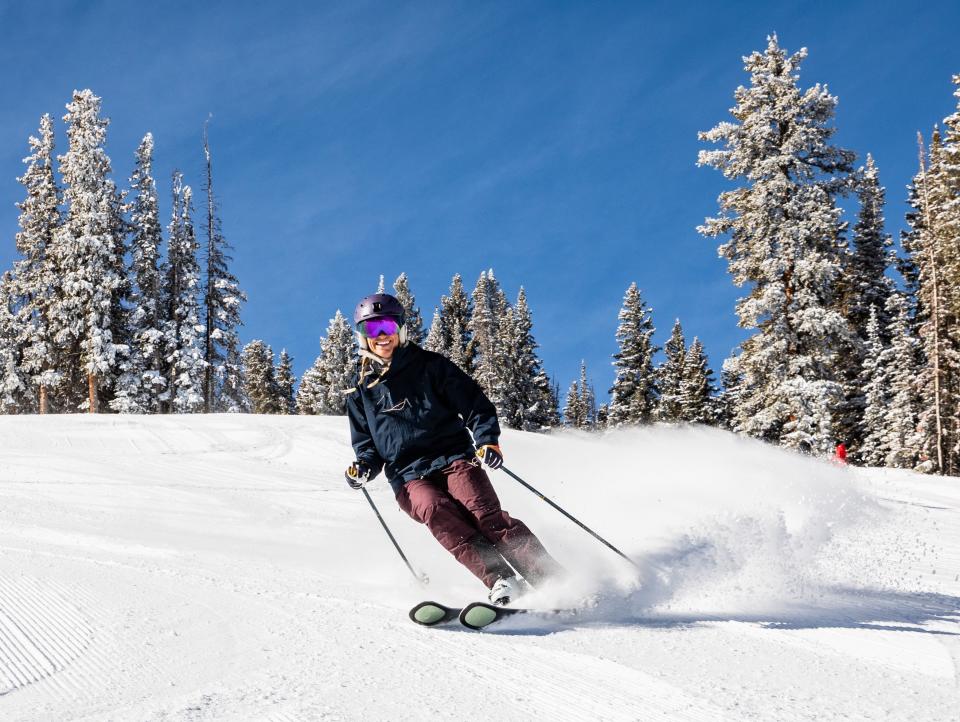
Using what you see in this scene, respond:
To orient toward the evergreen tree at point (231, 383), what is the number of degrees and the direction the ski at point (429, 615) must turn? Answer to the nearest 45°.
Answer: approximately 135° to its right

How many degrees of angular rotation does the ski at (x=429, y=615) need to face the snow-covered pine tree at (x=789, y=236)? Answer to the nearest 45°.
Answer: approximately 180°

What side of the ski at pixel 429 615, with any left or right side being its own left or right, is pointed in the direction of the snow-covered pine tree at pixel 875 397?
back

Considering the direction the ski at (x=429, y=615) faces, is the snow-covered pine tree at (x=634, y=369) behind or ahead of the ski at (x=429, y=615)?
behind

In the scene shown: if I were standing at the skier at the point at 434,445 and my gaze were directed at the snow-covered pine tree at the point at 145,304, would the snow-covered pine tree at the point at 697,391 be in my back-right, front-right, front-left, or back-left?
front-right

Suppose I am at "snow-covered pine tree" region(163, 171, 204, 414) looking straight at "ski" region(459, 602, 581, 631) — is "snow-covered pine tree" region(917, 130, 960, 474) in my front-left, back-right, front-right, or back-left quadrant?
front-left

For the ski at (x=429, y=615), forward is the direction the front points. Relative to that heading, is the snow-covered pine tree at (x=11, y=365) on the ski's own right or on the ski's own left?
on the ski's own right

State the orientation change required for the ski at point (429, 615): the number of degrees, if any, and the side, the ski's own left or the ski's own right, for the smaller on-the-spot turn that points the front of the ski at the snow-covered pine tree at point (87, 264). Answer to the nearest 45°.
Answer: approximately 90° to the ski's own right

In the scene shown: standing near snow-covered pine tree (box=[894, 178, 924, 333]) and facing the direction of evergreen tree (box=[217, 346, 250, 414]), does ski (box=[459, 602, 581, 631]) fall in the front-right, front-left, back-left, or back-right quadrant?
front-left

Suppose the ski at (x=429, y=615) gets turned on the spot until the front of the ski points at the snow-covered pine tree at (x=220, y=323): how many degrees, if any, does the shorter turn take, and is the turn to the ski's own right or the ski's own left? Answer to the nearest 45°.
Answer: approximately 135° to the ski's own right

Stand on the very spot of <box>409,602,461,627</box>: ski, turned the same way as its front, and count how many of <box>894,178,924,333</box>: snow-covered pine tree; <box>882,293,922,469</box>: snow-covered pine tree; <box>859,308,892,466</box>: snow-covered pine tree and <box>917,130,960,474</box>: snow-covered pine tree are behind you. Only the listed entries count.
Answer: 4

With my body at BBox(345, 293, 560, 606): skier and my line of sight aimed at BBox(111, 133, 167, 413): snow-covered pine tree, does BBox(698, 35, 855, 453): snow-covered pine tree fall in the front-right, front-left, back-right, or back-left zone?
front-right

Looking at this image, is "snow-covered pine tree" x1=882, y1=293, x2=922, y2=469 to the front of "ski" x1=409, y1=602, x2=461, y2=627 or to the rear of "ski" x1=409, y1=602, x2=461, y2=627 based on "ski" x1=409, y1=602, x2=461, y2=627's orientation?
to the rear
